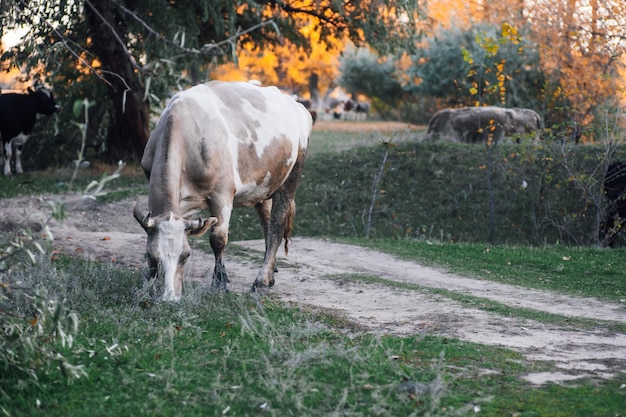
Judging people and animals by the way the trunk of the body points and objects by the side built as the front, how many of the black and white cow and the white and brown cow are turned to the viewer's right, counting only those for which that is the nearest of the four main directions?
1

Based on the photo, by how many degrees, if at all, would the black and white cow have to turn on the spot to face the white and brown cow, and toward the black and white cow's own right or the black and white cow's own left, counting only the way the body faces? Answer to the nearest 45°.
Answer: approximately 90° to the black and white cow's own right

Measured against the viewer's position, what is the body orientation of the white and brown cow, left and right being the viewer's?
facing the viewer and to the left of the viewer

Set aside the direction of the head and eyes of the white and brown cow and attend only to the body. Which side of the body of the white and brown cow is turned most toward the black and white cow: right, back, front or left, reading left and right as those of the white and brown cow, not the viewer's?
right

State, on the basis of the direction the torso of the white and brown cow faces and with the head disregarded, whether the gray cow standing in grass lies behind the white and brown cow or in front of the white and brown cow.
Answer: behind

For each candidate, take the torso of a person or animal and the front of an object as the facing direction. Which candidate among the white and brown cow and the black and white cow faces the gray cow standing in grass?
the black and white cow

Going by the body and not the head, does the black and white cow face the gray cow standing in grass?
yes

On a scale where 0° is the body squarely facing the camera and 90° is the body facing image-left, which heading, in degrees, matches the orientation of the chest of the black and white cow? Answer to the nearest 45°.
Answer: approximately 270°
